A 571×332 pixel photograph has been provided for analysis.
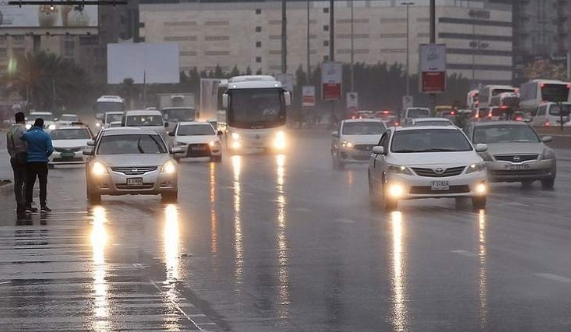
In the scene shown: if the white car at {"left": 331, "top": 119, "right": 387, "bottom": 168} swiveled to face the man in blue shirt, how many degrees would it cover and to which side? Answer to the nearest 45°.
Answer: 0° — it already faces them

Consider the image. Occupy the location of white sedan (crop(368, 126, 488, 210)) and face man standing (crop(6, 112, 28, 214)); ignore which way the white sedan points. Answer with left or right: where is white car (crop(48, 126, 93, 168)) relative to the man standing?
right

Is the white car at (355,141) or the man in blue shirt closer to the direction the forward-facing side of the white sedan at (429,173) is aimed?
the man in blue shirt

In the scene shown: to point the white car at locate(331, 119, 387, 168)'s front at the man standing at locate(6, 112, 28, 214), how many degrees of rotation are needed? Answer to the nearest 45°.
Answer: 0° — it already faces them

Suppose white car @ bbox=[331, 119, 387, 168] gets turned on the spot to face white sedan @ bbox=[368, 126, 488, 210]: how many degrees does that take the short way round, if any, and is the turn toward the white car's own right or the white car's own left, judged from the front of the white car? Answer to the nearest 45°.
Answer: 0° — it already faces it

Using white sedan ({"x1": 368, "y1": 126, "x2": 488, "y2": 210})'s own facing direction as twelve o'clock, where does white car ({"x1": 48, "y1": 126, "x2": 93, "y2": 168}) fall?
The white car is roughly at 5 o'clock from the white sedan.

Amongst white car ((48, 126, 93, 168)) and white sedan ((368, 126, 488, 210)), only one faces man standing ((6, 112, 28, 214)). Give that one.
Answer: the white car

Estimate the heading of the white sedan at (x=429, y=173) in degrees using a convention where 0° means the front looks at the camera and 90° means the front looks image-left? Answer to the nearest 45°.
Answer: approximately 0°

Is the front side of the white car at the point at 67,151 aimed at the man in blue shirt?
yes
